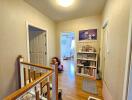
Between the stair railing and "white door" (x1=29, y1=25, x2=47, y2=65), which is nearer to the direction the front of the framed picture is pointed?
the stair railing

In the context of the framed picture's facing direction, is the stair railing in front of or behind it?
in front

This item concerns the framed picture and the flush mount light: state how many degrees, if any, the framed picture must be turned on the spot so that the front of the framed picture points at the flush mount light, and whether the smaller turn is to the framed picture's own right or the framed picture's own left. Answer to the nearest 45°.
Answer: approximately 45° to the framed picture's own right

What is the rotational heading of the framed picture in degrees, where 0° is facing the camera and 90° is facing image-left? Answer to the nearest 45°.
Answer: approximately 0°

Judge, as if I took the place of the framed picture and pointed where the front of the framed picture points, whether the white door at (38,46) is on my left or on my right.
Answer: on my right
